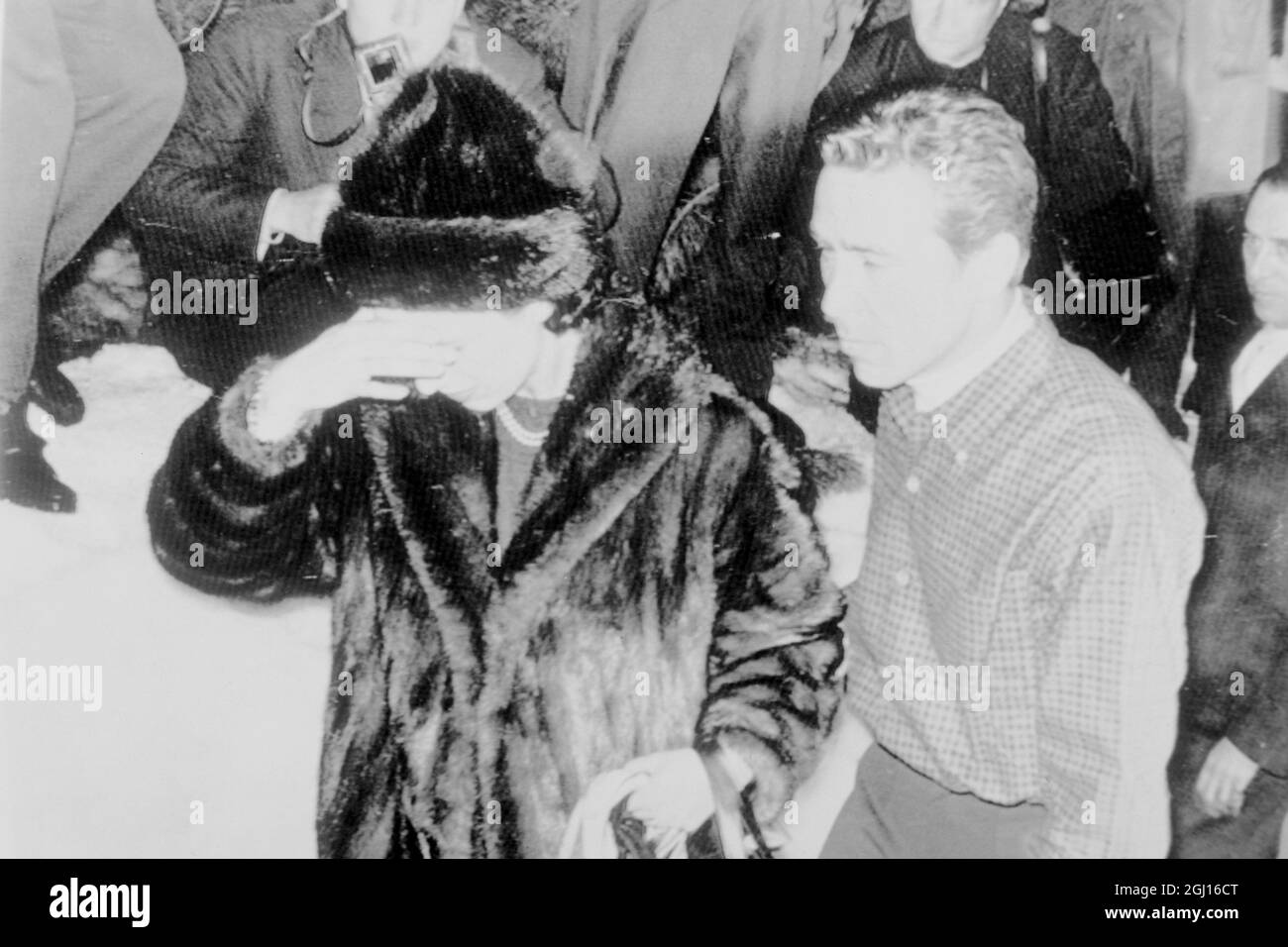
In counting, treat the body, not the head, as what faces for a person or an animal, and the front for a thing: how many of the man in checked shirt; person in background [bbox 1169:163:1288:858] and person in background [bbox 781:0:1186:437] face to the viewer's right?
0

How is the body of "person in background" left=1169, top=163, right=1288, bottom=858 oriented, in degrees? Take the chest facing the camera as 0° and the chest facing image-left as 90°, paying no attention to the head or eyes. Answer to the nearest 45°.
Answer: approximately 45°

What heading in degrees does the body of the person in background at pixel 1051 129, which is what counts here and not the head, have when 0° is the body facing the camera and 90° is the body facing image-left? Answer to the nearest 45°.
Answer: approximately 0°

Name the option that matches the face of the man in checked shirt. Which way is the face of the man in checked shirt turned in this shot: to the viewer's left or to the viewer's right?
to the viewer's left

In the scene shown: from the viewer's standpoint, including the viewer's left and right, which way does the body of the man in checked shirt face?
facing the viewer and to the left of the viewer

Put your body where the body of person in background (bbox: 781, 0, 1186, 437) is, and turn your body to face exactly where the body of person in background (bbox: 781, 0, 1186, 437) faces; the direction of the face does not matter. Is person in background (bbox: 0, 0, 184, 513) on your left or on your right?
on your right
